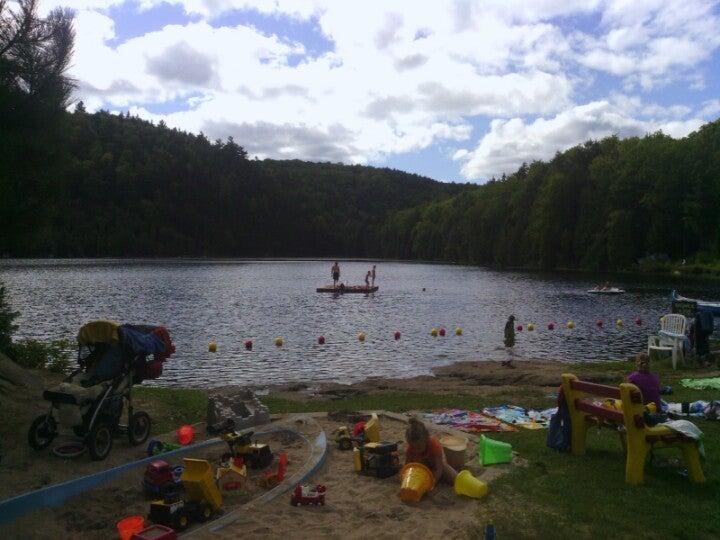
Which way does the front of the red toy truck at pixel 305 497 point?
to the viewer's left

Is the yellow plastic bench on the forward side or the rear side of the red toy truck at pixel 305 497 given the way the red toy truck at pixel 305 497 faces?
on the rear side

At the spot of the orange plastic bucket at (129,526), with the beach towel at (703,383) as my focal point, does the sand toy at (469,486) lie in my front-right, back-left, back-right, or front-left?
front-right

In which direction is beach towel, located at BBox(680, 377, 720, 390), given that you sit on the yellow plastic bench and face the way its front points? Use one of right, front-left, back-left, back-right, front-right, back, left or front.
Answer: front-left

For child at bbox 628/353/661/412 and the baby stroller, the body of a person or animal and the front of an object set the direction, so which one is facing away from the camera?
the child

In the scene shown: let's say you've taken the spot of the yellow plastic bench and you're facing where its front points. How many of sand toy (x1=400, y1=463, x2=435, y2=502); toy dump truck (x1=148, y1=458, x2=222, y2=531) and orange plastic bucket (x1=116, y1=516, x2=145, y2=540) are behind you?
3

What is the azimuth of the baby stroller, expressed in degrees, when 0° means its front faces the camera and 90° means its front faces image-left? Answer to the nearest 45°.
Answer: approximately 45°
